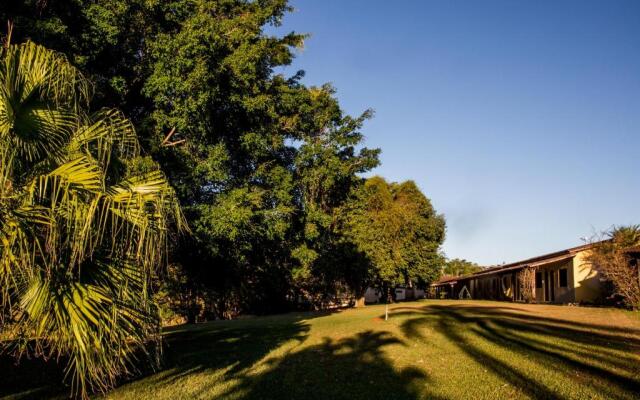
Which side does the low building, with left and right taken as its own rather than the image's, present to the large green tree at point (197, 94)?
front

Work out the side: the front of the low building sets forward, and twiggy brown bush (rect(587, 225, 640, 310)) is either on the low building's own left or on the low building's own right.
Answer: on the low building's own left

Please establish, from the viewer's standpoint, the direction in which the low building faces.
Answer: facing the viewer and to the left of the viewer

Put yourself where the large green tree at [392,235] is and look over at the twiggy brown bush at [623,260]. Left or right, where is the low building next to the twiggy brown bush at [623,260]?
left

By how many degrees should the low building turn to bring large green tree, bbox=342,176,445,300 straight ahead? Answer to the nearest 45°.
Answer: approximately 45° to its right

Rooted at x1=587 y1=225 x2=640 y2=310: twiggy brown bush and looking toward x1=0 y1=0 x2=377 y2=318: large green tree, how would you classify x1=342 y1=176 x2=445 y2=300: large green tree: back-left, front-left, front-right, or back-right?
front-right

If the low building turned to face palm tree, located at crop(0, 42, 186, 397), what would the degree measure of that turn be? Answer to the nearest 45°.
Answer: approximately 45° to its left

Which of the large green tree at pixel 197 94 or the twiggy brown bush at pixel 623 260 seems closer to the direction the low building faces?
the large green tree
